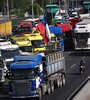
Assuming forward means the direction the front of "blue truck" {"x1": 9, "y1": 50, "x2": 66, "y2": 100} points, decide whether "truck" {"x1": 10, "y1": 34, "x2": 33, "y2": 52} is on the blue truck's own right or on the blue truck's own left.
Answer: on the blue truck's own right

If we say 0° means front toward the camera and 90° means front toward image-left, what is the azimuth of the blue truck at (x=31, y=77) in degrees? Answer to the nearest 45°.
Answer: approximately 45°

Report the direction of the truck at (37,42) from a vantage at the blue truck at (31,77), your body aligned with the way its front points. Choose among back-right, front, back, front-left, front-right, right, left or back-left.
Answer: back-right
